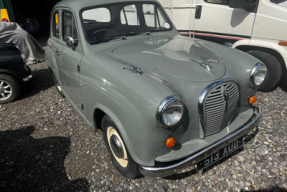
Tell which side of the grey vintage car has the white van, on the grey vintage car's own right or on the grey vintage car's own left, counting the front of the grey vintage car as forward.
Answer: on the grey vintage car's own left

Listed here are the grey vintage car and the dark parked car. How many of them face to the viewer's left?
0

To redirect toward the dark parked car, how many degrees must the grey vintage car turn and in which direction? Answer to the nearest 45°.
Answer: approximately 180°

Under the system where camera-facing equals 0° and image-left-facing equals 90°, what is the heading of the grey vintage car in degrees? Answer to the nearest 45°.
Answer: approximately 315°
